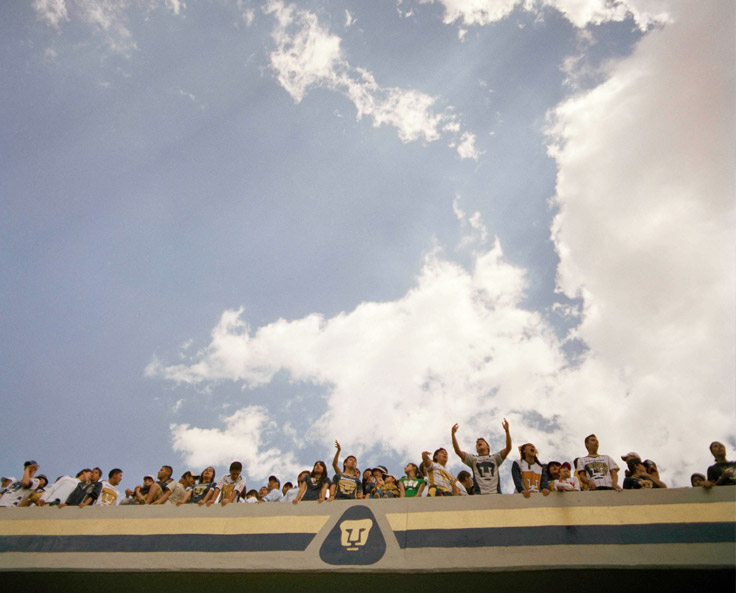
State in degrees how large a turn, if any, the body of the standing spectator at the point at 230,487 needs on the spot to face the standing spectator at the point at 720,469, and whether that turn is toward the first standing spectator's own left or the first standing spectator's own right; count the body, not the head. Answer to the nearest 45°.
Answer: approximately 90° to the first standing spectator's own left

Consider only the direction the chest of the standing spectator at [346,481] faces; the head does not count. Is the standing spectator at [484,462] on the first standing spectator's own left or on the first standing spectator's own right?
on the first standing spectator's own left

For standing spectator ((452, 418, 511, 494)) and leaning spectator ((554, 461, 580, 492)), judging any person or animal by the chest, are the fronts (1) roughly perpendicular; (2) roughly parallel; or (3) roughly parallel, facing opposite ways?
roughly parallel

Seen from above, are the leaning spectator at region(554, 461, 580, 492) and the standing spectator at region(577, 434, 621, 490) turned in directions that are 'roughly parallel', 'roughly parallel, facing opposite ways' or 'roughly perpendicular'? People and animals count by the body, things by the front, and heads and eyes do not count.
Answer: roughly parallel

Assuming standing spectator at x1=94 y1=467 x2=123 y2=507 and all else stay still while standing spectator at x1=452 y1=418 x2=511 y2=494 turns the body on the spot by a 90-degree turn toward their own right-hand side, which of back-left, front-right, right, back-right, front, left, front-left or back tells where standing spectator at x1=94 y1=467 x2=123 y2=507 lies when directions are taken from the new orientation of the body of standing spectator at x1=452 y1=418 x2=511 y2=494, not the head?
front

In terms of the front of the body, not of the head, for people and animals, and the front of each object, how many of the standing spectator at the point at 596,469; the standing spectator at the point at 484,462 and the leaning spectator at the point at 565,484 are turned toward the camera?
3

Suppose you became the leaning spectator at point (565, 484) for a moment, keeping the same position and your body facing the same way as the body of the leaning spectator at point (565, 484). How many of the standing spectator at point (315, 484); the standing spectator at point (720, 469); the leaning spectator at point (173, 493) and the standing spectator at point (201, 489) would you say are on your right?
3

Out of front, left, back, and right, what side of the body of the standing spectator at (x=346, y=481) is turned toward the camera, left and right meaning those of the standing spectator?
front

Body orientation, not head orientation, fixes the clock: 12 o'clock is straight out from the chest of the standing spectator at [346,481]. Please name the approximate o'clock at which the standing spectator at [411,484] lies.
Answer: the standing spectator at [411,484] is roughly at 9 o'clock from the standing spectator at [346,481].

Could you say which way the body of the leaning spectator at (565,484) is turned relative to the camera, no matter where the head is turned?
toward the camera

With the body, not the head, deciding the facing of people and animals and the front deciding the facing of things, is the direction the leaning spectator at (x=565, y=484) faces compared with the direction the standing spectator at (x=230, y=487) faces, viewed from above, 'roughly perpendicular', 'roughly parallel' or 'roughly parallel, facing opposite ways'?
roughly parallel

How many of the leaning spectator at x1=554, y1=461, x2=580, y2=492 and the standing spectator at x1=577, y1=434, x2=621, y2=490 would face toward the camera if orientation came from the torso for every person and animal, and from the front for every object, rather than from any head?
2

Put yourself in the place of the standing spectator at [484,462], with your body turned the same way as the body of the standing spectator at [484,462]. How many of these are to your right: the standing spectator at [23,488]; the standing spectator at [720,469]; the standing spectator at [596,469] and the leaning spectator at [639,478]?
1

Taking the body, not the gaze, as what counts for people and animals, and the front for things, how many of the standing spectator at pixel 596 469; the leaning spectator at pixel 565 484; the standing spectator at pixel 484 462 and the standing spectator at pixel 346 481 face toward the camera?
4

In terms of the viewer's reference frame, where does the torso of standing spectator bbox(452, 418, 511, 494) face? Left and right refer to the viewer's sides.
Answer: facing the viewer

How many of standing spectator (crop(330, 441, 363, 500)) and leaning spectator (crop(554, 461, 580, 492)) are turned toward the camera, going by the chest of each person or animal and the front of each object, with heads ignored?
2
